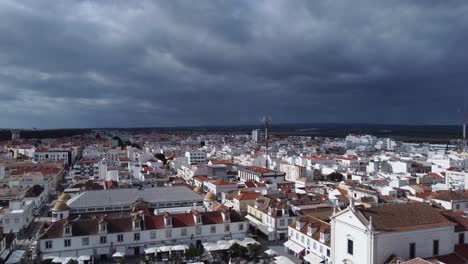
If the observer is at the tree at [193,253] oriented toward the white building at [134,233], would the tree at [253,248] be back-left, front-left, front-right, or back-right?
back-right

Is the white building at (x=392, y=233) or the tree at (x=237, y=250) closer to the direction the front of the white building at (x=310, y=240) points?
the tree

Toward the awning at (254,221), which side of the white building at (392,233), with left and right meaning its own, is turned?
right

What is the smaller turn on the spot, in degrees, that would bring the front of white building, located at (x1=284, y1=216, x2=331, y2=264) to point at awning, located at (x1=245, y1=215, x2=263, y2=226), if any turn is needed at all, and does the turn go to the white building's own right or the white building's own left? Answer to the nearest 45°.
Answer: approximately 90° to the white building's own right

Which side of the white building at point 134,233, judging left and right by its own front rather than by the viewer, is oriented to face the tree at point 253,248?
left

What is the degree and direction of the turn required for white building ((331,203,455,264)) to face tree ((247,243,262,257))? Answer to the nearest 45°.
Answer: approximately 45° to its right

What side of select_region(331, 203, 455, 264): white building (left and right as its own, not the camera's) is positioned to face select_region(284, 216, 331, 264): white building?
right

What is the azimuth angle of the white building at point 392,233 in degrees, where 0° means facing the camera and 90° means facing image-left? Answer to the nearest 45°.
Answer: approximately 45°
